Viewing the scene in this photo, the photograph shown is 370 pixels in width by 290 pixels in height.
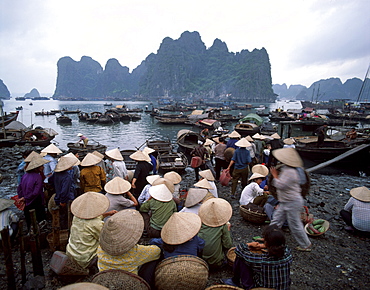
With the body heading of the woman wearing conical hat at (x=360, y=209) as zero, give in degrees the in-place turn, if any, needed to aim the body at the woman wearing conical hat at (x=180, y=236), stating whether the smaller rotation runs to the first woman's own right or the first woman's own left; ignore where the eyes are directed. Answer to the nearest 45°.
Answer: approximately 90° to the first woman's own left
